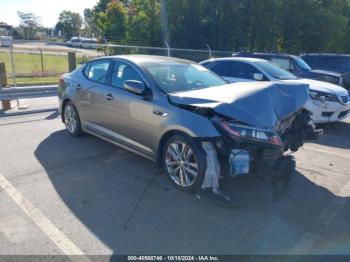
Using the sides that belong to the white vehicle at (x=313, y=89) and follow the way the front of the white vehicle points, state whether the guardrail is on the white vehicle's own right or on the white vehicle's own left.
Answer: on the white vehicle's own right

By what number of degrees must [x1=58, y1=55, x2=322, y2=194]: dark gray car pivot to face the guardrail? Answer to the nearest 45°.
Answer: approximately 180°

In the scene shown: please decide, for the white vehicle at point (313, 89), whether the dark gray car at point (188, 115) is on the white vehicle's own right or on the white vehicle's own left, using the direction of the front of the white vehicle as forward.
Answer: on the white vehicle's own right

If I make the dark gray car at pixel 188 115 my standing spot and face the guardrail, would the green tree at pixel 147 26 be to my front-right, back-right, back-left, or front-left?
front-right

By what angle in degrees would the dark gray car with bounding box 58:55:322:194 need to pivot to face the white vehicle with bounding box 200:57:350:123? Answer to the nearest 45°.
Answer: approximately 90° to its left

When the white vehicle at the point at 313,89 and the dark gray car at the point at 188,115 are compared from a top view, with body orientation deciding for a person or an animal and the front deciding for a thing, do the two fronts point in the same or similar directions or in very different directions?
same or similar directions

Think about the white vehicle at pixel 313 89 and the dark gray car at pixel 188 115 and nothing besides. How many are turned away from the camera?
0

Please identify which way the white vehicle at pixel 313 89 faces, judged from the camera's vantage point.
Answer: facing the viewer and to the right of the viewer

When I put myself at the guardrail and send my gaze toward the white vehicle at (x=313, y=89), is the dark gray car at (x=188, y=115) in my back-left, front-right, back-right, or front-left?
front-right

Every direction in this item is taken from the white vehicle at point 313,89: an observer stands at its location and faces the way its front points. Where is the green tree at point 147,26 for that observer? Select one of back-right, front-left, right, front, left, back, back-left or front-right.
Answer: back

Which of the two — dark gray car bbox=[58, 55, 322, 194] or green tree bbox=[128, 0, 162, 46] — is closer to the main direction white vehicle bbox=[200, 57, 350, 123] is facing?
the dark gray car

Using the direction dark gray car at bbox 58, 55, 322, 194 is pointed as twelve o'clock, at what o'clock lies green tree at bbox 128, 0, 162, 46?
The green tree is roughly at 7 o'clock from the dark gray car.
